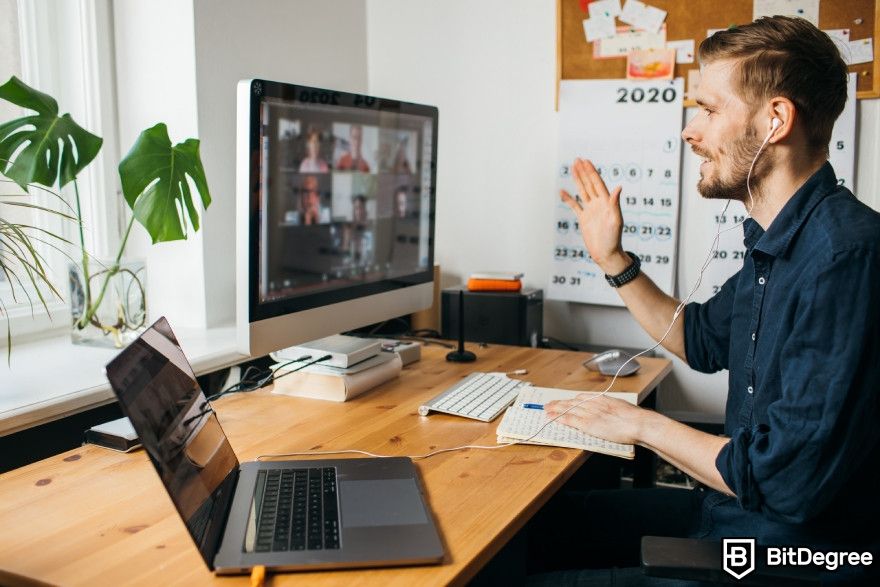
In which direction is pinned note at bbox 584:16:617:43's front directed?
toward the camera

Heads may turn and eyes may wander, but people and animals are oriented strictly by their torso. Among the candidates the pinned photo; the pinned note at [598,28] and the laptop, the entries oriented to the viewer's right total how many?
1

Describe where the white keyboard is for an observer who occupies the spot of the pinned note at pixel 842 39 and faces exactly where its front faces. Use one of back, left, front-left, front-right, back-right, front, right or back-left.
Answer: front-right

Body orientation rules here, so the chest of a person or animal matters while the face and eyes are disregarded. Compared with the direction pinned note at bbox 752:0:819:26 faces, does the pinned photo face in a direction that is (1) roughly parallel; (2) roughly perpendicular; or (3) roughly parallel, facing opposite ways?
roughly parallel

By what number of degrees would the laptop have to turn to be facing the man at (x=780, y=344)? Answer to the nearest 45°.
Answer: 0° — it already faces them

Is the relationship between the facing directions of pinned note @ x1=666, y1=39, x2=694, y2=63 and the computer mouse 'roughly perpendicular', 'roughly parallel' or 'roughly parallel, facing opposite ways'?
roughly perpendicular

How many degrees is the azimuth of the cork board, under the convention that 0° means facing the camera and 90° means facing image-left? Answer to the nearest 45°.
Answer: approximately 0°

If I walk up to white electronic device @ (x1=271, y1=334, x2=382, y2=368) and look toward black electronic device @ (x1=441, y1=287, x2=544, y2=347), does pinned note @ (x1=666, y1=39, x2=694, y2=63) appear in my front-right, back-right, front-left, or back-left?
front-right

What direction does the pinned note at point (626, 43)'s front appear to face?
toward the camera

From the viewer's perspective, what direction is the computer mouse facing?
to the viewer's left

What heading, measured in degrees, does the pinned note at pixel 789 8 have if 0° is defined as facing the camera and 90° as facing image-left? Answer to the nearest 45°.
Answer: approximately 0°

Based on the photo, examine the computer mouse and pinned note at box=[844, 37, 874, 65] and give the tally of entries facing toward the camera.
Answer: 1

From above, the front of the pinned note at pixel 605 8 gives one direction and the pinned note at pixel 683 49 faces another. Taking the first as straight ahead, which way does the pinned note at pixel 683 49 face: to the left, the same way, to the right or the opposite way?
the same way

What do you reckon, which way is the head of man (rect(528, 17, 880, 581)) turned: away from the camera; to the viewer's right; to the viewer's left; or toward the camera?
to the viewer's left

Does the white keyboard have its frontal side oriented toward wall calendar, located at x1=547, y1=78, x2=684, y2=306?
no

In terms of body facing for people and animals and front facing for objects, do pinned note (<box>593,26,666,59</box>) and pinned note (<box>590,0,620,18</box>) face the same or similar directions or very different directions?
same or similar directions

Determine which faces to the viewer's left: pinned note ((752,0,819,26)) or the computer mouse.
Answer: the computer mouse
